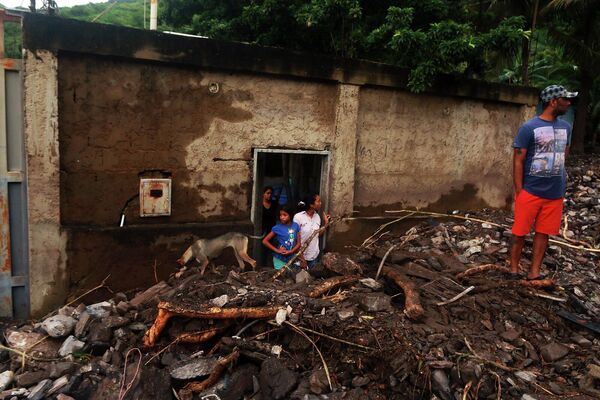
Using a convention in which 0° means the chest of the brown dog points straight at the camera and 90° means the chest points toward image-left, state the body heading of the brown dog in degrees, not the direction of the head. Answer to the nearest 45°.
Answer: approximately 90°

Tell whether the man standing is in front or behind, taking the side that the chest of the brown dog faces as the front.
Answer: behind

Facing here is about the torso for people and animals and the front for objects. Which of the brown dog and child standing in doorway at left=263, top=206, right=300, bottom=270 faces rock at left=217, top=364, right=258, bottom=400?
the child standing in doorway

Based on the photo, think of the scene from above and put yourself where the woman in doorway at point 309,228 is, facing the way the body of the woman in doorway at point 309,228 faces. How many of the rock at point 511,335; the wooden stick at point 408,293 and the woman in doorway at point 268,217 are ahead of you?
2

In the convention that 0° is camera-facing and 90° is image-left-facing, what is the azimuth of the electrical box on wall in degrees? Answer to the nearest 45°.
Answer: approximately 0°

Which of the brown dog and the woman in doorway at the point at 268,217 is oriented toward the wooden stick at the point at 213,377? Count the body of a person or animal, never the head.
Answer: the woman in doorway

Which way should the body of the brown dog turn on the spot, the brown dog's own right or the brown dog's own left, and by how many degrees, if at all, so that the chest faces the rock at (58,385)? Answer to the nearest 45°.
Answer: approximately 45° to the brown dog's own left

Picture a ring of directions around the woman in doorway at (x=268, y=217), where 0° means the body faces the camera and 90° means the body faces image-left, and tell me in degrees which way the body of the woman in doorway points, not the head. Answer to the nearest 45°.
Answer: approximately 0°

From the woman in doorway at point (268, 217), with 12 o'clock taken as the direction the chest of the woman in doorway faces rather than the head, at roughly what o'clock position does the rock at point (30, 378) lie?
The rock is roughly at 1 o'clock from the woman in doorway.

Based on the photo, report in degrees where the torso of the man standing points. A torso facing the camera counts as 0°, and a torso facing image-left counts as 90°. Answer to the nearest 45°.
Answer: approximately 315°
